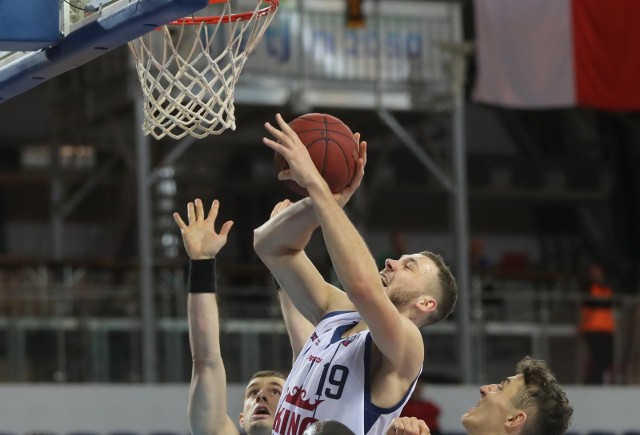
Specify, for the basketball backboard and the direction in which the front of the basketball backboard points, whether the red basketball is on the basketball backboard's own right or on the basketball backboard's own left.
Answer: on the basketball backboard's own right

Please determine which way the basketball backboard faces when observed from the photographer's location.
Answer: facing away from the viewer and to the right of the viewer

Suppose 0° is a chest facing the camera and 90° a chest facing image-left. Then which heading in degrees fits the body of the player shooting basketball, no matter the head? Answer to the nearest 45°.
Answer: approximately 45°

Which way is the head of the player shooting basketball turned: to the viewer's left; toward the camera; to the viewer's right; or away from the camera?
to the viewer's left

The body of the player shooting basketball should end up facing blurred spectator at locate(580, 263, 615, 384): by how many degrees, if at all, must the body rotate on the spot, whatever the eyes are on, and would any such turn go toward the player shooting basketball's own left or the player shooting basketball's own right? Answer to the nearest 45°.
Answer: approximately 135° to the player shooting basketball's own right

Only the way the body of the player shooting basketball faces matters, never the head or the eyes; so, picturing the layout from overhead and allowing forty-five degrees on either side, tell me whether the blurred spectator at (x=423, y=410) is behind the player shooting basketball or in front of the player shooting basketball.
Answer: behind

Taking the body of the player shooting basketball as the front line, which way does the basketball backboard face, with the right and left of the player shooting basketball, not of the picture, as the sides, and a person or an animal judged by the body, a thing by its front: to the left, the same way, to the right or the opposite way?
the opposite way

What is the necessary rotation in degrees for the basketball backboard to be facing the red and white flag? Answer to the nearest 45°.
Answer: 0° — it already faces it
